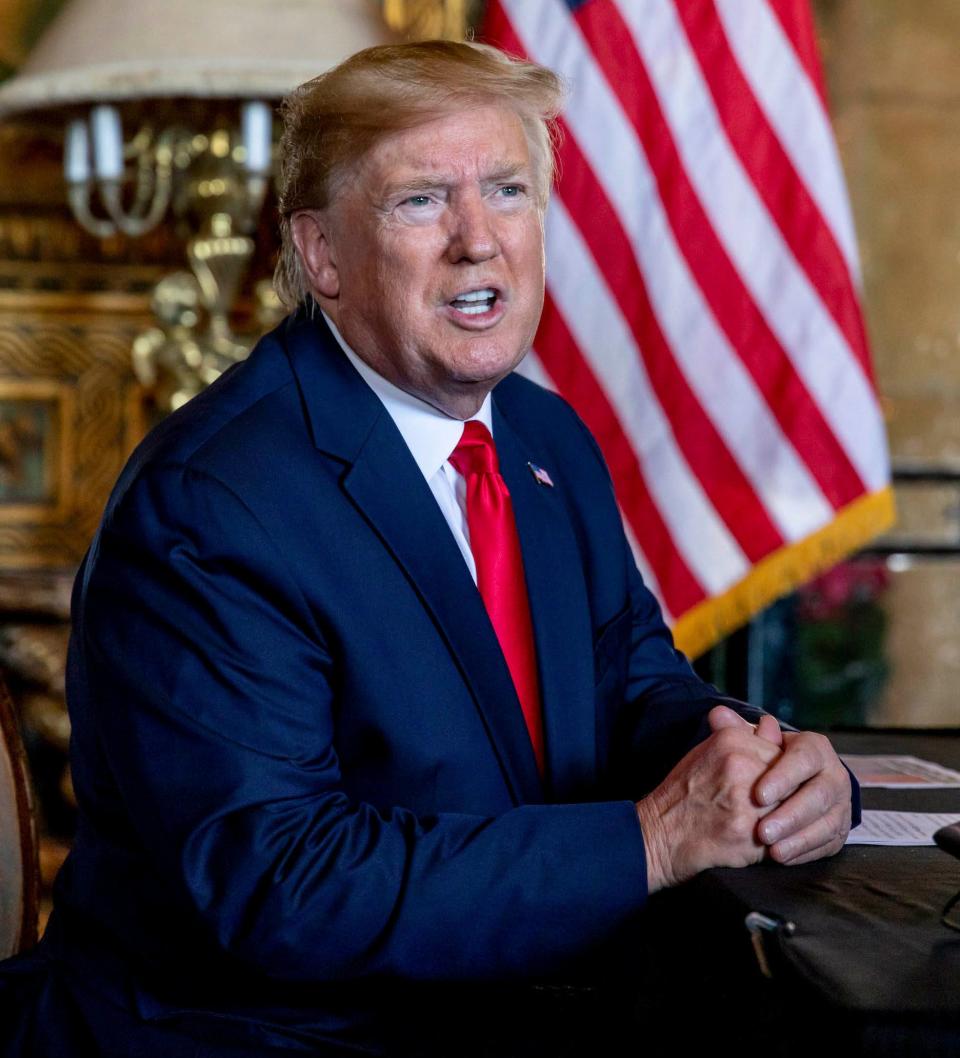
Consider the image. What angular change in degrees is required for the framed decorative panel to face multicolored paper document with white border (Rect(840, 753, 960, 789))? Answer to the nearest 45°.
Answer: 0° — it already faces it

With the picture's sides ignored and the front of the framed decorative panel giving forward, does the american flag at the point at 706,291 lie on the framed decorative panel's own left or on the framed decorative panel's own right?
on the framed decorative panel's own left

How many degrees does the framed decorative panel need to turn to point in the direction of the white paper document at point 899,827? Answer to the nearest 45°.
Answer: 0° — it already faces it

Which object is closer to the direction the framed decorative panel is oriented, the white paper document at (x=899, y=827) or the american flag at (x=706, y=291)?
the white paper document

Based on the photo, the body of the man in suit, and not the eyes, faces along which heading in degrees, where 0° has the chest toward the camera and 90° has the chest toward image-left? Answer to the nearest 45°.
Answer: approximately 315°

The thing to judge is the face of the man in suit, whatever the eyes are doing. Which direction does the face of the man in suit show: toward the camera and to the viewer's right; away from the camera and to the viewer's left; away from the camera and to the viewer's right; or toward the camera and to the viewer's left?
toward the camera and to the viewer's right

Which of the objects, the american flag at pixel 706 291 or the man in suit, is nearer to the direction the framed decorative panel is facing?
the man in suit

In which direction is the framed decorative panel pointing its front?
toward the camera

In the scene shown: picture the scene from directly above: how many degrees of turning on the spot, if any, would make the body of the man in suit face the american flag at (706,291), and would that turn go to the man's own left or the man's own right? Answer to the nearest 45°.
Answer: approximately 135° to the man's own left

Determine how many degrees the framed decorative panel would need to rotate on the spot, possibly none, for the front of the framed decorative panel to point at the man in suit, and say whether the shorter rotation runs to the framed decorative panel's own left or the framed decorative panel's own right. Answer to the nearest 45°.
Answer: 0° — it already faces them

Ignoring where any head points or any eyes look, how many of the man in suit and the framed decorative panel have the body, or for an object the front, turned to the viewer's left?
0
